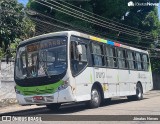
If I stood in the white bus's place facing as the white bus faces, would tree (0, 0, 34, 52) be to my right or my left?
on my right

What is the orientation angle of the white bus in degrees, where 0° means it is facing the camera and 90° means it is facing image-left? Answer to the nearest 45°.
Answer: approximately 45°
